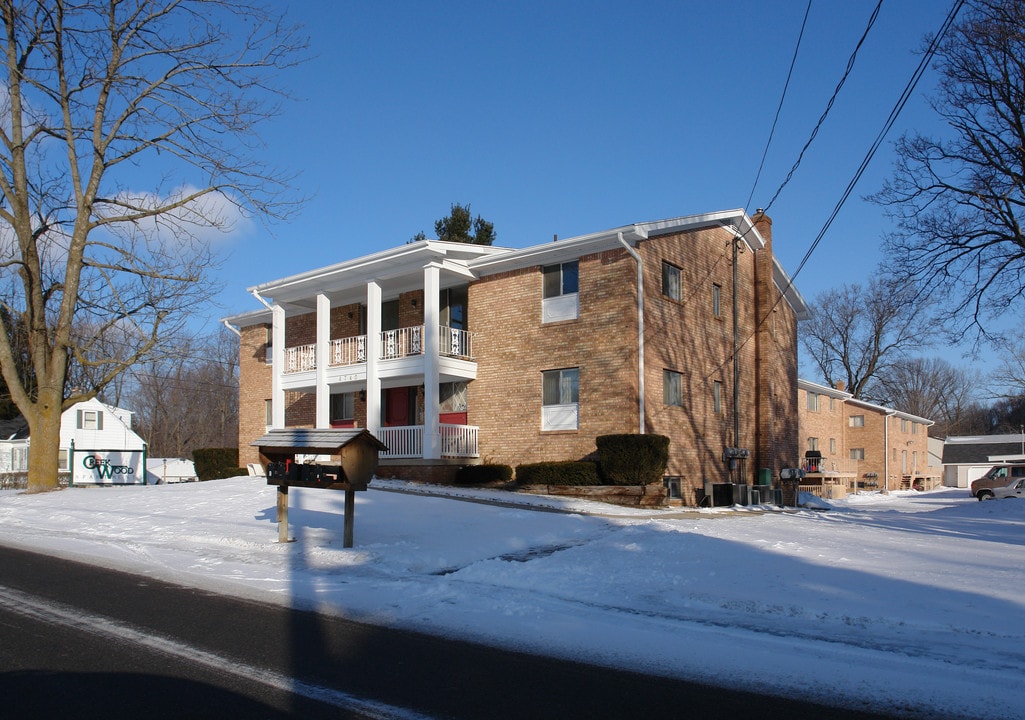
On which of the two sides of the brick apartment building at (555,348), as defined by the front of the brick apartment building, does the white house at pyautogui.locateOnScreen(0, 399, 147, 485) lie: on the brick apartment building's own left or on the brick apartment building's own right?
on the brick apartment building's own right

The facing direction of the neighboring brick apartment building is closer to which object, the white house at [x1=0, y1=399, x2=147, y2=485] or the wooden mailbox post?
the wooden mailbox post

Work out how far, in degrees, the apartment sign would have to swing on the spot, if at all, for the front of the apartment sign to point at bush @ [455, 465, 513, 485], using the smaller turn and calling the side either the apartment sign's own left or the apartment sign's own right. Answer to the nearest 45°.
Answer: approximately 45° to the apartment sign's own left

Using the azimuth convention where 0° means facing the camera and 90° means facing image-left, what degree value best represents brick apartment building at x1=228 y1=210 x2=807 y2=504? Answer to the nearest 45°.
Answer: approximately 45°

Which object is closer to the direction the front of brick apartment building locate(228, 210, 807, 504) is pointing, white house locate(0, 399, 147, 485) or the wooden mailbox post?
the wooden mailbox post
